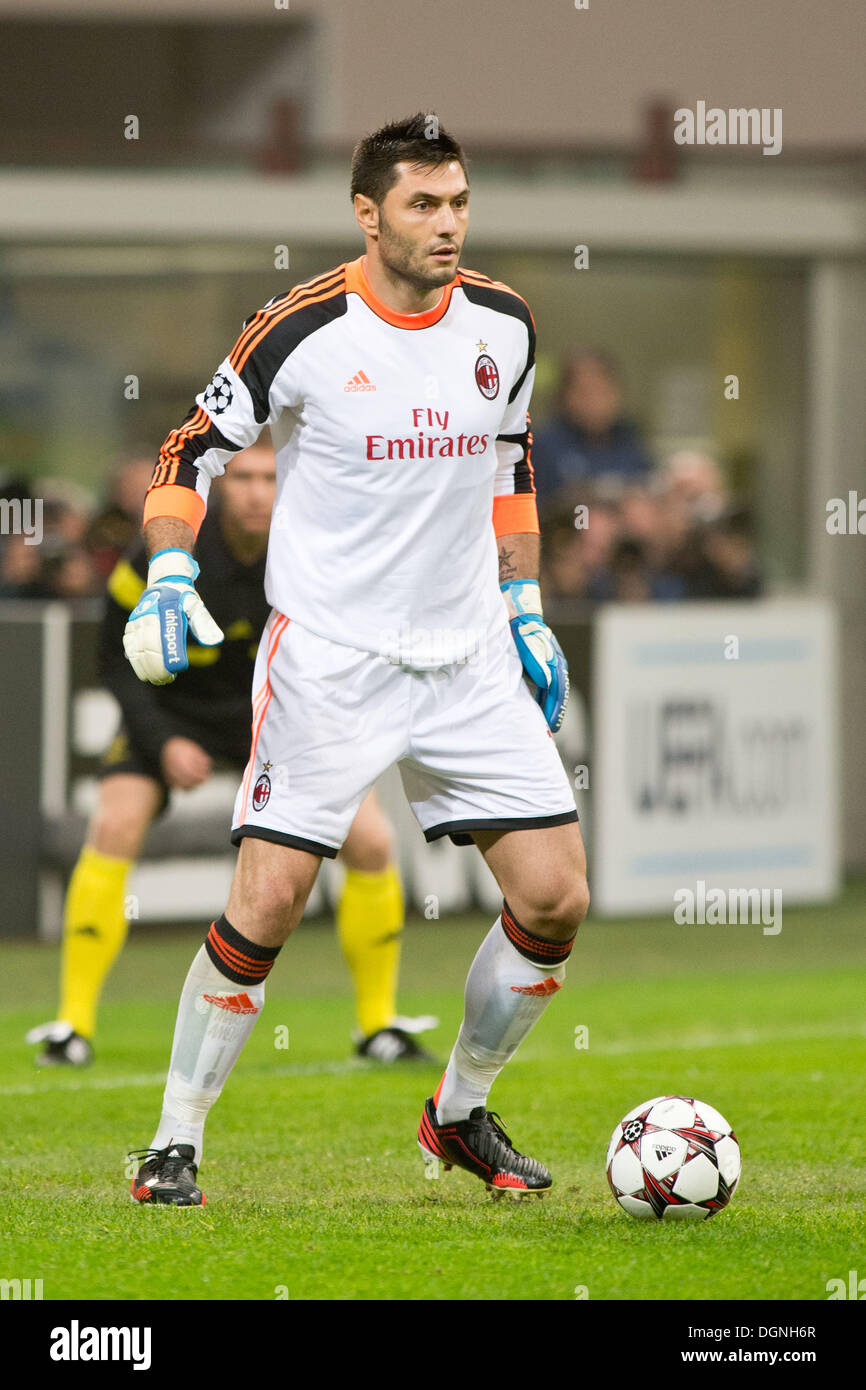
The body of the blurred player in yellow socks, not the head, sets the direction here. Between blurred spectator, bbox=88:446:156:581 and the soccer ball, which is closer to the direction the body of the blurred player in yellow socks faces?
the soccer ball

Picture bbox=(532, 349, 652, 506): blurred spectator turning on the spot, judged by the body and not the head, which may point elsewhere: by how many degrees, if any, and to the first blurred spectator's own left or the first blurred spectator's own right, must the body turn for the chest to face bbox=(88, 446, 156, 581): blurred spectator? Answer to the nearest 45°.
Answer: approximately 45° to the first blurred spectator's own right

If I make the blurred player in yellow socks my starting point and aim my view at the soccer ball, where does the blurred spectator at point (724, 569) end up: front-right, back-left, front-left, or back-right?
back-left

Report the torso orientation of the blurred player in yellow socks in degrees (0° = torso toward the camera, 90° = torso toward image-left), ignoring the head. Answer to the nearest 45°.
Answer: approximately 0°

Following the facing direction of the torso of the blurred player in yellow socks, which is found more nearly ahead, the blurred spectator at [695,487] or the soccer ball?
the soccer ball

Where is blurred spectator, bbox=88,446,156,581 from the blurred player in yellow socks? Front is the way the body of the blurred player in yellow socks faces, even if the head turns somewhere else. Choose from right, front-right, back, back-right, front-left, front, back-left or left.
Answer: back

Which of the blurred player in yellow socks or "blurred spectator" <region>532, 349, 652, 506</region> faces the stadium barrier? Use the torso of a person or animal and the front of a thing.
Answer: the blurred spectator

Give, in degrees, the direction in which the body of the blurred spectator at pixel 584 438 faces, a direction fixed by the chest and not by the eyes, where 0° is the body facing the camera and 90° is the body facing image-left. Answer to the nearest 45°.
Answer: approximately 0°

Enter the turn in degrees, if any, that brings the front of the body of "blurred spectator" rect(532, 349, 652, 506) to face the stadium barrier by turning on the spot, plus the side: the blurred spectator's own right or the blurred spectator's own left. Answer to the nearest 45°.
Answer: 0° — they already face it
